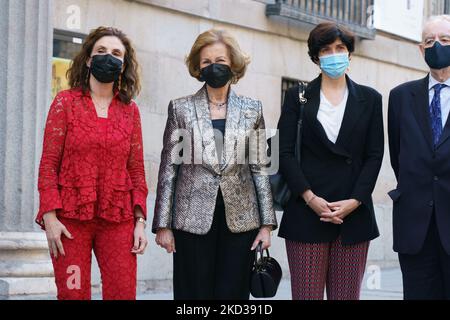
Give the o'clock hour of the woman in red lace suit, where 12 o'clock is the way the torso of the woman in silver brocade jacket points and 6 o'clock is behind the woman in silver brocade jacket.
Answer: The woman in red lace suit is roughly at 2 o'clock from the woman in silver brocade jacket.

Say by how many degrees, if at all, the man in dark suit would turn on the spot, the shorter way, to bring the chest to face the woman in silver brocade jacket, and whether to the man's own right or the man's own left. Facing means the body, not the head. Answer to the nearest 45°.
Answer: approximately 90° to the man's own right

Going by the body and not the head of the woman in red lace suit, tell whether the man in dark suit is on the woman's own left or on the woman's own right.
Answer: on the woman's own left

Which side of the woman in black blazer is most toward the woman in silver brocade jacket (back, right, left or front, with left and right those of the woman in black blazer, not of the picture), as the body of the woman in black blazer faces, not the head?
right

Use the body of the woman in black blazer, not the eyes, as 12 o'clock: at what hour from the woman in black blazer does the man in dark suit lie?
The man in dark suit is roughly at 9 o'clock from the woman in black blazer.

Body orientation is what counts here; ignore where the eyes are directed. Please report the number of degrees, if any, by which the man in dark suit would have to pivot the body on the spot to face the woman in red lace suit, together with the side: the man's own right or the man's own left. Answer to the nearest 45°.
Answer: approximately 45° to the man's own right

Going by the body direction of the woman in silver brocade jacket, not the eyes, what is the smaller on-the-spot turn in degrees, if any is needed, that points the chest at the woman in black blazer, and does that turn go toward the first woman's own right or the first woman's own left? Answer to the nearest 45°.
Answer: approximately 90° to the first woman's own left

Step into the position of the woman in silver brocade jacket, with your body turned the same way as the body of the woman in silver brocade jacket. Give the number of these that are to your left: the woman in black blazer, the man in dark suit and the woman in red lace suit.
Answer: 2

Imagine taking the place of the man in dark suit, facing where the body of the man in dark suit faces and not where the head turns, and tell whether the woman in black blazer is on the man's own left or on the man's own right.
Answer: on the man's own right
